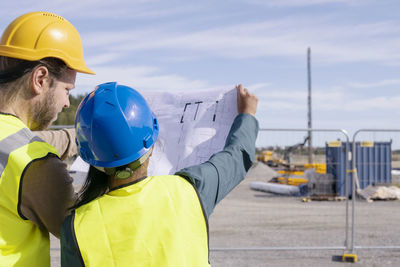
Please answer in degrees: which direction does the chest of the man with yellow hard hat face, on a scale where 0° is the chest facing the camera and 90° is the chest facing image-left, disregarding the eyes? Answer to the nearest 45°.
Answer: approximately 225°

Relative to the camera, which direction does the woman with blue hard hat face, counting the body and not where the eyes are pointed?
away from the camera

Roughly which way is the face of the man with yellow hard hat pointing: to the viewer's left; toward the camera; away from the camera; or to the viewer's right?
to the viewer's right

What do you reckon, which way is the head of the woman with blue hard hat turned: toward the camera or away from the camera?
away from the camera
